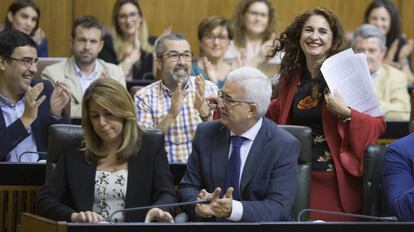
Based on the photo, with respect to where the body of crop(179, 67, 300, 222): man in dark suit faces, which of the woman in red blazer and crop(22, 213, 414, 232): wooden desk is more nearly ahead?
the wooden desk

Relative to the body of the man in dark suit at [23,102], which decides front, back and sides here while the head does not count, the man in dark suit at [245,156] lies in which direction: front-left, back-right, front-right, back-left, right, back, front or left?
front

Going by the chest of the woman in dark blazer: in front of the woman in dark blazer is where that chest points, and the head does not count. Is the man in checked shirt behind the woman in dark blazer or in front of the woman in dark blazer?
behind

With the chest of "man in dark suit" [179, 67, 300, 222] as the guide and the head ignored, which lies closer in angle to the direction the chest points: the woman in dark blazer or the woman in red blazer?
the woman in dark blazer

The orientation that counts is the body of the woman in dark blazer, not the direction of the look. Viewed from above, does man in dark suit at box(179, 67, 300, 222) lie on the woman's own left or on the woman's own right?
on the woman's own left

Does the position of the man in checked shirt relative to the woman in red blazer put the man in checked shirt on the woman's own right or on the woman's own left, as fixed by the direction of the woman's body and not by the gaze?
on the woman's own right

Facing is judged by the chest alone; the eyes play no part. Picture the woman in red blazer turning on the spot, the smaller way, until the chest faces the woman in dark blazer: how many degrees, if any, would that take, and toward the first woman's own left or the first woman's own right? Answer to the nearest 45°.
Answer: approximately 45° to the first woman's own right

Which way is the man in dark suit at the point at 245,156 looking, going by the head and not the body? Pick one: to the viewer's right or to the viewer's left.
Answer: to the viewer's left

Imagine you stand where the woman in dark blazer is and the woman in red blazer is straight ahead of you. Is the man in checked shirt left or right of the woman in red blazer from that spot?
left

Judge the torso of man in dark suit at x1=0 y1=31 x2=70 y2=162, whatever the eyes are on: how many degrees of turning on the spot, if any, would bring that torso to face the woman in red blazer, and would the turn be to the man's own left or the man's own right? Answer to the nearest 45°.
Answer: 0° — they already face them

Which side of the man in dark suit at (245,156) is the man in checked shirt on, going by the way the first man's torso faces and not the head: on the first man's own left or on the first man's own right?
on the first man's own right

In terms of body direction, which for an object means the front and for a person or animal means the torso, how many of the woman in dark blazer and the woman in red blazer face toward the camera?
2

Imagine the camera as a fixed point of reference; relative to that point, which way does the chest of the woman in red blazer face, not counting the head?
toward the camera

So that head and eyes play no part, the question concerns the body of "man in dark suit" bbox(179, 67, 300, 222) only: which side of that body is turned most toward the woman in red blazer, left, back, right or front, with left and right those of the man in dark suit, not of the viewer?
back

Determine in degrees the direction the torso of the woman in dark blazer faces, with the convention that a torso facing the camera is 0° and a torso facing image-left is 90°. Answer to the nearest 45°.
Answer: approximately 0°

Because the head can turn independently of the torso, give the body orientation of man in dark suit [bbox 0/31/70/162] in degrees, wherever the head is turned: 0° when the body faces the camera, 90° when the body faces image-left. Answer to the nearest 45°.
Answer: approximately 315°
